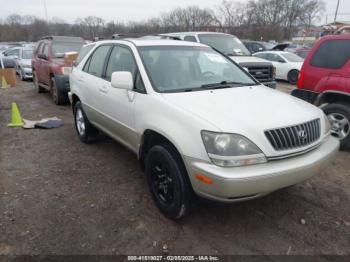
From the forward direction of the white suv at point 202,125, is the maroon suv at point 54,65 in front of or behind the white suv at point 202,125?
behind

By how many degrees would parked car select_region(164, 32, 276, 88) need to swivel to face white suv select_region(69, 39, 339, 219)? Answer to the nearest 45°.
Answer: approximately 45° to its right

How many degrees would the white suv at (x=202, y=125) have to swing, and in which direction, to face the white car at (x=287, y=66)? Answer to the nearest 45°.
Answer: approximately 135° to its left

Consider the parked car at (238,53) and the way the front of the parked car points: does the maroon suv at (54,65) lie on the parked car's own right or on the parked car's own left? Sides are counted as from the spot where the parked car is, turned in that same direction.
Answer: on the parked car's own right

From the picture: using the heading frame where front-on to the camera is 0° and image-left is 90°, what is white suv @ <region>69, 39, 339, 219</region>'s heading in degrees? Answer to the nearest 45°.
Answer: approximately 315°

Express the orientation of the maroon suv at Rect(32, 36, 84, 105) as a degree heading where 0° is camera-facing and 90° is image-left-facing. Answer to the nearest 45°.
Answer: approximately 315°

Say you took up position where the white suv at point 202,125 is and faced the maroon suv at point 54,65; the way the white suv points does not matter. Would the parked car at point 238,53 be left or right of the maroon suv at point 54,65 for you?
right

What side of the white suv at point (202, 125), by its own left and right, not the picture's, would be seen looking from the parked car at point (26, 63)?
back

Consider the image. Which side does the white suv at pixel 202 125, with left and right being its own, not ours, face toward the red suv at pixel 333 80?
left
